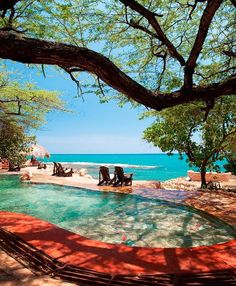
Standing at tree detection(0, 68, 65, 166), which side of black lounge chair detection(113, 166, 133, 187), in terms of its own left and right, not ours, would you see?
left

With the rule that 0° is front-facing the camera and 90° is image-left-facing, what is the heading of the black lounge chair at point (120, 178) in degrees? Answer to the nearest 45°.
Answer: approximately 225°

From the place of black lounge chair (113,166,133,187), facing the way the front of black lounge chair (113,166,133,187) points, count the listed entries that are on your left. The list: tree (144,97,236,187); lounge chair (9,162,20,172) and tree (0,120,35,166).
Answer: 2

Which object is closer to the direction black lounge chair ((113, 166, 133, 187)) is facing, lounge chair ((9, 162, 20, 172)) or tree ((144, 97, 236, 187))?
the tree

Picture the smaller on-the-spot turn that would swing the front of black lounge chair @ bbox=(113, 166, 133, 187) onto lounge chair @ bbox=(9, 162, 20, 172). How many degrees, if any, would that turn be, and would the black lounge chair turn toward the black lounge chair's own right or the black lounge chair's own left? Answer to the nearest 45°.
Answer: approximately 90° to the black lounge chair's own left

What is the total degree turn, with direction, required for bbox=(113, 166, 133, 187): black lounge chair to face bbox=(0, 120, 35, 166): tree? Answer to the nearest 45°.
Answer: approximately 90° to its left

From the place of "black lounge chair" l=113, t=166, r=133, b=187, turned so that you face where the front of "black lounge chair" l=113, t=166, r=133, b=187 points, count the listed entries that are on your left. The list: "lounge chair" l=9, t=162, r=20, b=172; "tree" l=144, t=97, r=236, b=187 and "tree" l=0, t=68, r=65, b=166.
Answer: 2
